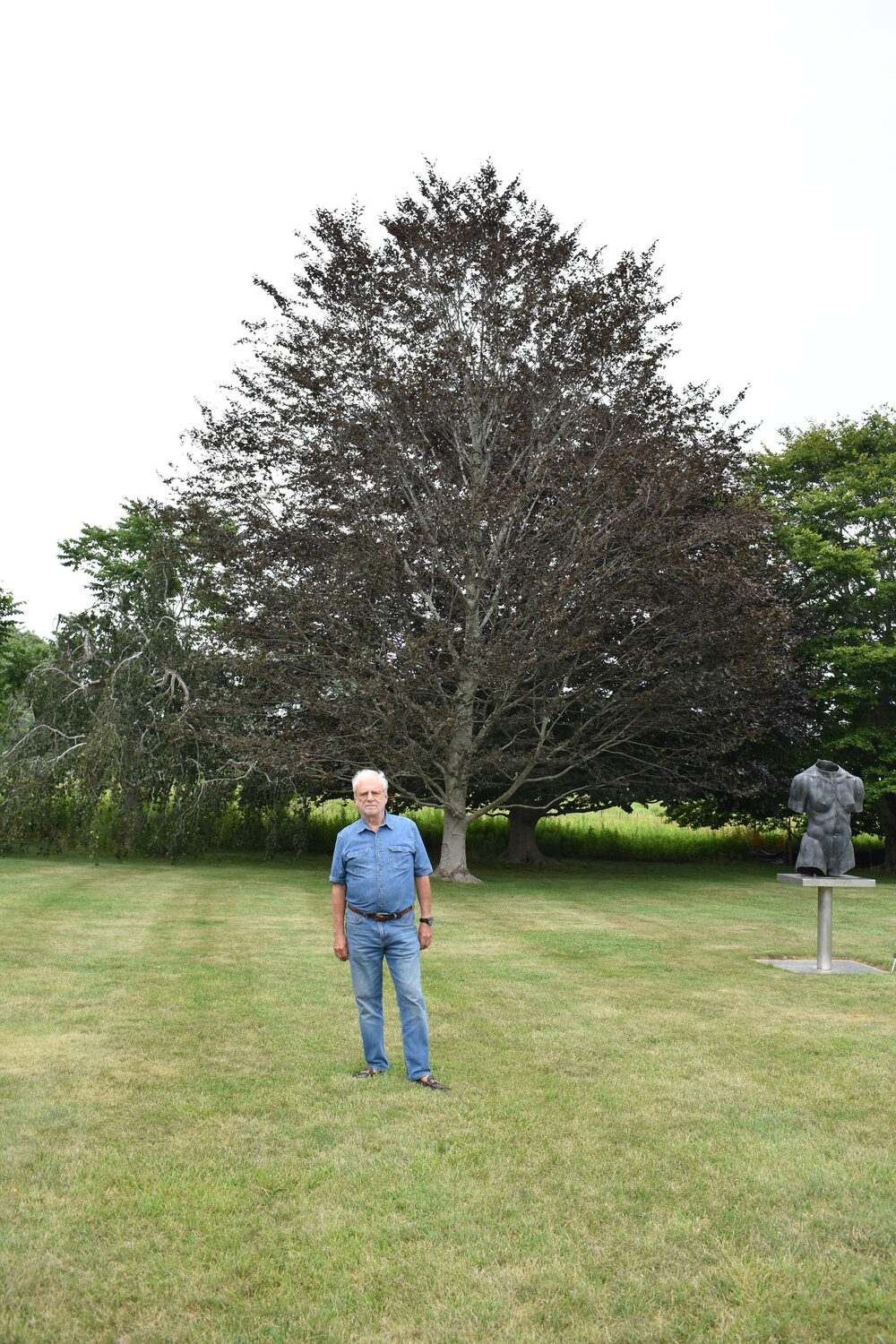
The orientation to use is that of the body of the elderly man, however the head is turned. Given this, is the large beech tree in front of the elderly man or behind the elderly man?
behind

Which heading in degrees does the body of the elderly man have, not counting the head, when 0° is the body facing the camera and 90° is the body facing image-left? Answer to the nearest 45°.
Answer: approximately 0°

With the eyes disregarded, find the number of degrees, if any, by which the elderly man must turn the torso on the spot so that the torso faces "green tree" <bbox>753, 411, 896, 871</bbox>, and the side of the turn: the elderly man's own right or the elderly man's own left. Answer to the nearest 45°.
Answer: approximately 135° to the elderly man's own left

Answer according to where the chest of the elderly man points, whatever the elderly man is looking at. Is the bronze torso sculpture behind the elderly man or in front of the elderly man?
behind

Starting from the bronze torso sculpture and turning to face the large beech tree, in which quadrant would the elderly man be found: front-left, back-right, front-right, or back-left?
back-left

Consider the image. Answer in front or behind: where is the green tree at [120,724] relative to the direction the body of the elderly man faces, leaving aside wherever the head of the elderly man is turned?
behind

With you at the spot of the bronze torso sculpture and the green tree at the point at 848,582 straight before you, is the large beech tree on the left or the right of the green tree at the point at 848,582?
left

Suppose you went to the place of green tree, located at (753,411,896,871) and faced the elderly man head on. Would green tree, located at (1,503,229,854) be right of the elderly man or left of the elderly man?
right
